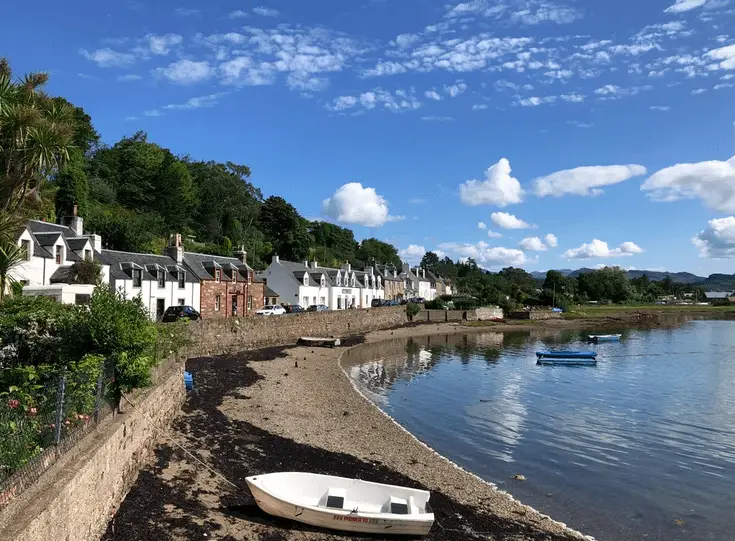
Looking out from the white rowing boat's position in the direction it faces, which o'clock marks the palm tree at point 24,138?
The palm tree is roughly at 1 o'clock from the white rowing boat.

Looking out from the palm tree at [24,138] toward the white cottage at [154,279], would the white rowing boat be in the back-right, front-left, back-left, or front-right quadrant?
back-right

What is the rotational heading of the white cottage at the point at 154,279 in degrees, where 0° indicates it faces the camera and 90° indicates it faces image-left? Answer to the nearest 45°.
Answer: approximately 315°

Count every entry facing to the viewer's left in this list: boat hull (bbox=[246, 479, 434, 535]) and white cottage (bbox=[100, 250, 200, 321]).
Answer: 1

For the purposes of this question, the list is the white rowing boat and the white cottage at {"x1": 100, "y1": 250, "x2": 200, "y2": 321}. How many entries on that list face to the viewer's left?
1

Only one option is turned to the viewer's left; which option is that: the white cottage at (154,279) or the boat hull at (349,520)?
the boat hull

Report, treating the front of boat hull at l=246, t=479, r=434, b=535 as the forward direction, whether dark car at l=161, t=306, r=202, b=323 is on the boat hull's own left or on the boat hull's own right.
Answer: on the boat hull's own right

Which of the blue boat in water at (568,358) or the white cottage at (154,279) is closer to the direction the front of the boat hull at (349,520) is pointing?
the white cottage

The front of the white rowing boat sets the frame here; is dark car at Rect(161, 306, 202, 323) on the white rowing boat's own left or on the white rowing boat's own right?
on the white rowing boat's own right

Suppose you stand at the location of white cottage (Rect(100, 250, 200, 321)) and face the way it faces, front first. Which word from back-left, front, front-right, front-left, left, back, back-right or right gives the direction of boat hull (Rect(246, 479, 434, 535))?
front-right

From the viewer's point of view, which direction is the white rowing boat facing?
to the viewer's left

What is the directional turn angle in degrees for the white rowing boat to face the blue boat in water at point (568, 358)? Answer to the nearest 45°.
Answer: approximately 135° to its right

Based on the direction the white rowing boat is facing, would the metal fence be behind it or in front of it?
in front
